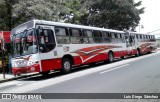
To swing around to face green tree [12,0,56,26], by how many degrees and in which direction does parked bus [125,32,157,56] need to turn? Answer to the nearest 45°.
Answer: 0° — it already faces it

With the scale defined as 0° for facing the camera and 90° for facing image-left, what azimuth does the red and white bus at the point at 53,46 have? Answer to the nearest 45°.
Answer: approximately 45°

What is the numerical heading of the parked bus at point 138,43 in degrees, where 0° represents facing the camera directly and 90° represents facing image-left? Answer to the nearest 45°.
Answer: approximately 45°
